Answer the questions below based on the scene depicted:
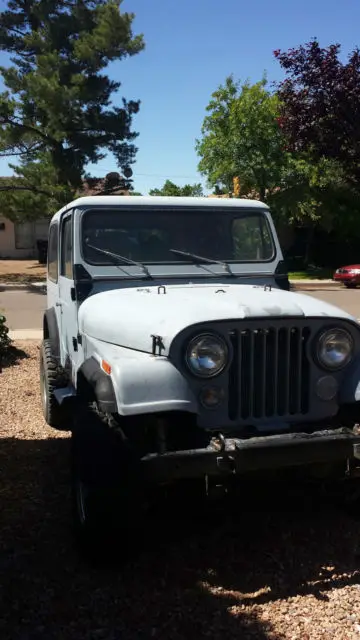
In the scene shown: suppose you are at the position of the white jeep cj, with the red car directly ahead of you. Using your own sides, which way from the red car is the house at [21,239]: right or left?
left

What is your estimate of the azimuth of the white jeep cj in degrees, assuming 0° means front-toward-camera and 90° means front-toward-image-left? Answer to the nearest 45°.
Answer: approximately 315°

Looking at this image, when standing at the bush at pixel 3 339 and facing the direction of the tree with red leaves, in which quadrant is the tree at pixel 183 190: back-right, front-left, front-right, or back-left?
front-left

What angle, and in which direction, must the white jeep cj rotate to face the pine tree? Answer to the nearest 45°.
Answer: approximately 135° to its left

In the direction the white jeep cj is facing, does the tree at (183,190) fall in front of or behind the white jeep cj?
behind

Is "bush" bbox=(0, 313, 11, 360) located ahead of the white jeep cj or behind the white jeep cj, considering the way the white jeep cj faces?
behind

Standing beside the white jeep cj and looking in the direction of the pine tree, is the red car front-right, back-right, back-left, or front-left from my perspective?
front-right

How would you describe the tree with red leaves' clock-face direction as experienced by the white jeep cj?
The tree with red leaves is roughly at 8 o'clock from the white jeep cj.

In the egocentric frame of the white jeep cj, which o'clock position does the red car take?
The red car is roughly at 8 o'clock from the white jeep cj.

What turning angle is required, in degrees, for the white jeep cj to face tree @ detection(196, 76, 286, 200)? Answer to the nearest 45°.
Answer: approximately 135° to its left
